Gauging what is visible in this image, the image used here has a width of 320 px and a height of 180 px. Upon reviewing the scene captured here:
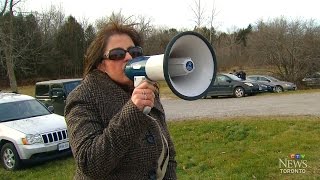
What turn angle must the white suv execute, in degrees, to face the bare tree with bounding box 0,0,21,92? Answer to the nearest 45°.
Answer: approximately 135° to its left

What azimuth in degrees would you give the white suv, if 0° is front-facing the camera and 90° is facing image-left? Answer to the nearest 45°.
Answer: approximately 315°

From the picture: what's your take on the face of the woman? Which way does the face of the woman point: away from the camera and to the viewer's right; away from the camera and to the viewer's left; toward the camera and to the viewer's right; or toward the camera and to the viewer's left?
toward the camera and to the viewer's right

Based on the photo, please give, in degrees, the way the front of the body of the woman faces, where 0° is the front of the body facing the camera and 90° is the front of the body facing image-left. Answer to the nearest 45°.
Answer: approximately 315°

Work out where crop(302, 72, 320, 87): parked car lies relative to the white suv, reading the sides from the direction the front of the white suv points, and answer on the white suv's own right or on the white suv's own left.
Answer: on the white suv's own left

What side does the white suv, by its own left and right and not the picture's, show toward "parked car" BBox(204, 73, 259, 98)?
left

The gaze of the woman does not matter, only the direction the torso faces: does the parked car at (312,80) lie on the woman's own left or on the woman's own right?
on the woman's own left

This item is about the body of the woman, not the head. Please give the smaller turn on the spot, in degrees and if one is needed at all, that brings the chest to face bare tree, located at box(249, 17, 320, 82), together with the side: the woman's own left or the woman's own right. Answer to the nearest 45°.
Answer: approximately 90° to the woman's own left

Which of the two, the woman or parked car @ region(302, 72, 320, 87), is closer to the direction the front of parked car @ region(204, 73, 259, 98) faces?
the woman

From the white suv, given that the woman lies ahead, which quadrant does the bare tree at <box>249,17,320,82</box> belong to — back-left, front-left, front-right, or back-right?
back-left

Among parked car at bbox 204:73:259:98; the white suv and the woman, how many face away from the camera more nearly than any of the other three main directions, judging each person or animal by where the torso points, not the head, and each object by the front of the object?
0

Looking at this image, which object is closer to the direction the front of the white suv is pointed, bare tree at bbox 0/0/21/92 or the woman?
the woman
